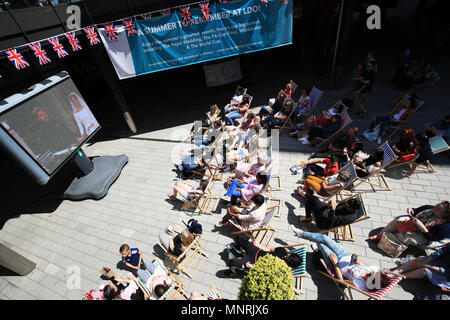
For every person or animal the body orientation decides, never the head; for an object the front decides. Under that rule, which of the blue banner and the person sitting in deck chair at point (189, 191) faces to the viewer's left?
the person sitting in deck chair

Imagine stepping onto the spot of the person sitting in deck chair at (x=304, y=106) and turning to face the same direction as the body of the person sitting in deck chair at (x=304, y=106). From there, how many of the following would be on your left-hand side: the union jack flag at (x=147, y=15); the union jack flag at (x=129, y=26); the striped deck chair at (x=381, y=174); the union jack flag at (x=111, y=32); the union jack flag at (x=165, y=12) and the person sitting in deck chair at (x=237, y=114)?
1

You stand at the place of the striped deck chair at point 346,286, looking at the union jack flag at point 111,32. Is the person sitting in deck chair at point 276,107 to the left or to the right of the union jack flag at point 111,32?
right

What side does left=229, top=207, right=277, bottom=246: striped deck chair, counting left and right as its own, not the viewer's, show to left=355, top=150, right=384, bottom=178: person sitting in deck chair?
back

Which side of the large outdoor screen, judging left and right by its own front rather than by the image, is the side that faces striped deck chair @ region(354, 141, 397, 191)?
front

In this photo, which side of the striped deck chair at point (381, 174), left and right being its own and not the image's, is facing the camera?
left

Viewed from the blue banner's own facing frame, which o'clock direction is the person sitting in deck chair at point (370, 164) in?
The person sitting in deck chair is roughly at 11 o'clock from the blue banner.

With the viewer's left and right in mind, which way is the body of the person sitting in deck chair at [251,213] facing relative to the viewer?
facing to the left of the viewer

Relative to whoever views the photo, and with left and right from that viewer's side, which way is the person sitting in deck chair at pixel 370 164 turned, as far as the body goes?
facing to the left of the viewer

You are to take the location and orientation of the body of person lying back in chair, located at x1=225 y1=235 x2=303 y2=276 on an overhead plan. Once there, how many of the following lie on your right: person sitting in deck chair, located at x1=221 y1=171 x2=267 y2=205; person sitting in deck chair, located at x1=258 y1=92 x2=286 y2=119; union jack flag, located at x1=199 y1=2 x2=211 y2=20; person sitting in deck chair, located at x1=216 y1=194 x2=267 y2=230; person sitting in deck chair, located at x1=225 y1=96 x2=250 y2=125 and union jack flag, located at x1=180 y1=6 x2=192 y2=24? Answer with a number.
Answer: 6

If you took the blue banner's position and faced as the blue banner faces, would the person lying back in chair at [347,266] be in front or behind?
in front

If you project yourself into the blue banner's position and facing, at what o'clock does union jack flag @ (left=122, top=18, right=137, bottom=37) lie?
The union jack flag is roughly at 3 o'clock from the blue banner.

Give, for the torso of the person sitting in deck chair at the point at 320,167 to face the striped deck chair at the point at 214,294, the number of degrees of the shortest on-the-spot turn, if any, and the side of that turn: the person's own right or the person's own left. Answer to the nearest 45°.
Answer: approximately 90° to the person's own left

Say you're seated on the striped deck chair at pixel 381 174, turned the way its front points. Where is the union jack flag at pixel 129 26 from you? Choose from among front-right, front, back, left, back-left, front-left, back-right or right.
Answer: front

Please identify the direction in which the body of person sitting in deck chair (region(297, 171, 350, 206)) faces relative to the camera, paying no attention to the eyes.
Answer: to the viewer's left

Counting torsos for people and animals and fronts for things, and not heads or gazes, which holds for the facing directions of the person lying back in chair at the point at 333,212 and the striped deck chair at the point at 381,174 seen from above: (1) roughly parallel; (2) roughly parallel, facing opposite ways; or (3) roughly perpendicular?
roughly parallel

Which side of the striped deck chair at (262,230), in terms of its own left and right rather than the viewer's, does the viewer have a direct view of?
left

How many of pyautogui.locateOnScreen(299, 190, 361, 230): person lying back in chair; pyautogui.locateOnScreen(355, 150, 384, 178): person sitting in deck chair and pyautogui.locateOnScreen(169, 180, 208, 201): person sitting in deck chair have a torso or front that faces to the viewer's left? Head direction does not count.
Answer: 3

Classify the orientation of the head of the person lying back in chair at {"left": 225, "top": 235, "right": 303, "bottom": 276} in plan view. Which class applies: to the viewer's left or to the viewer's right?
to the viewer's left

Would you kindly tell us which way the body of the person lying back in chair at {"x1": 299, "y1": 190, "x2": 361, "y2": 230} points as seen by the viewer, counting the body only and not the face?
to the viewer's left

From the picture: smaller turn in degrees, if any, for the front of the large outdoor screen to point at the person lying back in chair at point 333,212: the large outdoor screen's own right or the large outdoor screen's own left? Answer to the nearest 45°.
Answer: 0° — it already faces them

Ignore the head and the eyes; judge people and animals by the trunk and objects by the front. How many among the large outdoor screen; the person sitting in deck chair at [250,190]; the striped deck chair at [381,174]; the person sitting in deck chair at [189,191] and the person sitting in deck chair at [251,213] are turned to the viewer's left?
4

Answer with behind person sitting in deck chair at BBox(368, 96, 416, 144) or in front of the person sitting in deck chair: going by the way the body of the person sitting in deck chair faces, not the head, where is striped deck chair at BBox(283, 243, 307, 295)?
in front
